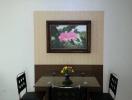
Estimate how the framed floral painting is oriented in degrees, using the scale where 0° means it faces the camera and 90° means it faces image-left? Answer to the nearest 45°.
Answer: approximately 0°
